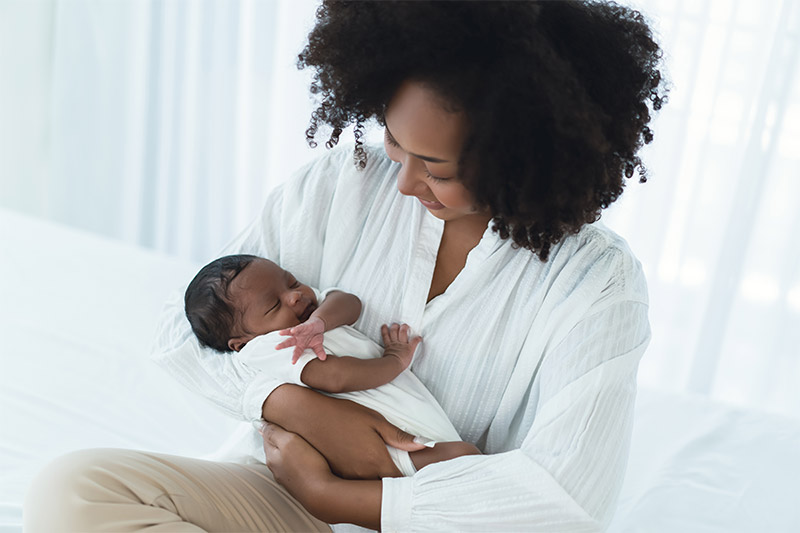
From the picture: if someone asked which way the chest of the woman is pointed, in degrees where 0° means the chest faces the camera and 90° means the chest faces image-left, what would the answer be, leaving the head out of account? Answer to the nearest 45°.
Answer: approximately 45°
